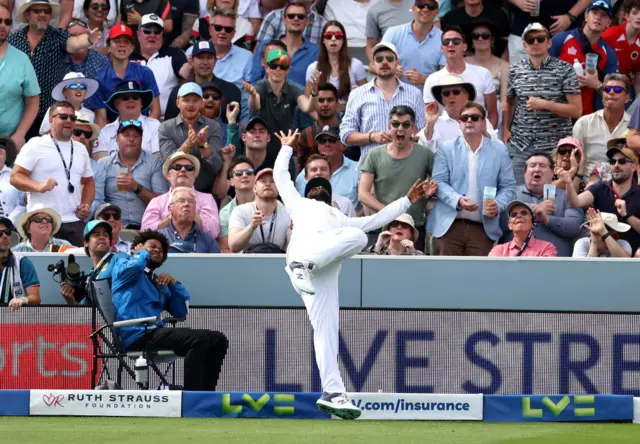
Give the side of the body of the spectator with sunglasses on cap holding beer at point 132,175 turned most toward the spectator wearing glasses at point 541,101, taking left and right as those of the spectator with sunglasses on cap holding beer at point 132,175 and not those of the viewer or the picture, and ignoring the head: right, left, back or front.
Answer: left

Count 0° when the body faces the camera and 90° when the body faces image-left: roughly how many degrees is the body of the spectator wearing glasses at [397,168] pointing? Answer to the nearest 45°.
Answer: approximately 0°

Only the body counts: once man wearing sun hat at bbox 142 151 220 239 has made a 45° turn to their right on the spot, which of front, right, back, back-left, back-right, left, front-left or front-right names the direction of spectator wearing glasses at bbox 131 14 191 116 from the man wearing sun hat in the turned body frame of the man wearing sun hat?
back-right

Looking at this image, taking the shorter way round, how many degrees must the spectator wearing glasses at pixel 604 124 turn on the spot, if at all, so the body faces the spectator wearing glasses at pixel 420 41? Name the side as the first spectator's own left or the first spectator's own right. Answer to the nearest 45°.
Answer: approximately 90° to the first spectator's own right

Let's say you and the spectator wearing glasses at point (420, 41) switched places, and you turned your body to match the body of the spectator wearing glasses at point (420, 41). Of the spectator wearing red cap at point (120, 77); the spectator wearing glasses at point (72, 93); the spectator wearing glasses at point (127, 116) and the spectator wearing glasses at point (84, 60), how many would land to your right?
4

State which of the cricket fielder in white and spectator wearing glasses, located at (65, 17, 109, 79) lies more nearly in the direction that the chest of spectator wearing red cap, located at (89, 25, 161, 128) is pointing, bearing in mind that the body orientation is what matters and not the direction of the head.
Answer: the cricket fielder in white

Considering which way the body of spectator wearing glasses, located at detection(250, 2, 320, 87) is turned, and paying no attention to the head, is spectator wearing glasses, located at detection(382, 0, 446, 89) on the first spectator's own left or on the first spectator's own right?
on the first spectator's own left

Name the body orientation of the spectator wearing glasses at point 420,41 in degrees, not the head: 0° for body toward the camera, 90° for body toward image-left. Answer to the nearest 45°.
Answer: approximately 0°
